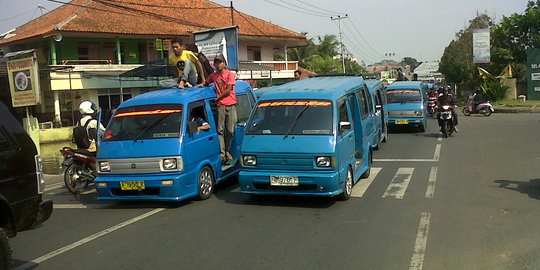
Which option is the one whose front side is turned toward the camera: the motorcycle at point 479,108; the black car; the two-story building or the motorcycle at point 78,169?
the two-story building

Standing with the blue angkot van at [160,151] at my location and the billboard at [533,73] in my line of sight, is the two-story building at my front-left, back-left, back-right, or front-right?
front-left

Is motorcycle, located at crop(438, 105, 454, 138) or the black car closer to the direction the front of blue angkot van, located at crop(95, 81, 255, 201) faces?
the black car

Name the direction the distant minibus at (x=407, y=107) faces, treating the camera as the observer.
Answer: facing the viewer

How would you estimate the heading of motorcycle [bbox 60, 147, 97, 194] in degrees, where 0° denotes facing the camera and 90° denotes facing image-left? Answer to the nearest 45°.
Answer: approximately 225°

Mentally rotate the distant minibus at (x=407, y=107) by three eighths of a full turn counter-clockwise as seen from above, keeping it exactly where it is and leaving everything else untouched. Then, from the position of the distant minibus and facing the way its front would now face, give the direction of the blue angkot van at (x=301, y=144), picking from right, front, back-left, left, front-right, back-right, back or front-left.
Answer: back-right

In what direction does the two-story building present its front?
toward the camera

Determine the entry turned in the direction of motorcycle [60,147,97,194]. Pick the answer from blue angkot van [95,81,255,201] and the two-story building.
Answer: the two-story building

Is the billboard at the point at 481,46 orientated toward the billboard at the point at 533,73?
no

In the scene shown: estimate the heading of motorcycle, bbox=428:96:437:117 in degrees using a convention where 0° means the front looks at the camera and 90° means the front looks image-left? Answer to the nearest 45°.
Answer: approximately 0°

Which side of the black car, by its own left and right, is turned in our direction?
left

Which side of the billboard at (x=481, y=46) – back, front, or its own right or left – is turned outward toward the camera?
front

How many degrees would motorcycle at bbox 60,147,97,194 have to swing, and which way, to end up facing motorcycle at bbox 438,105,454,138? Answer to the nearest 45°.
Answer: approximately 45° to its right

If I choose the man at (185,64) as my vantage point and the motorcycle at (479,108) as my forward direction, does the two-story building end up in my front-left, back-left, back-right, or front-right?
front-left

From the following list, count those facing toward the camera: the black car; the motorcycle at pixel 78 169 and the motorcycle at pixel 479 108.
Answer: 0

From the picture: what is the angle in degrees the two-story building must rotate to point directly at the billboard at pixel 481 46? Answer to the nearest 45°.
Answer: approximately 90° to its left

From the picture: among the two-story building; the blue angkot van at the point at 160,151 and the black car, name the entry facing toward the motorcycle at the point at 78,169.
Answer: the two-story building

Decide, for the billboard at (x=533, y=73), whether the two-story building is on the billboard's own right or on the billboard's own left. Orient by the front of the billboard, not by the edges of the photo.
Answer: on the billboard's own right

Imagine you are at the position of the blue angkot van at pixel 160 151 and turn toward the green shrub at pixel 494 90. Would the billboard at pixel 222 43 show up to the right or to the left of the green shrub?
left

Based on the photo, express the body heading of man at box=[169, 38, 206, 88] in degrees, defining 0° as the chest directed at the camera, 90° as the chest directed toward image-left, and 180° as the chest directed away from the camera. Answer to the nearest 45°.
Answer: approximately 45°

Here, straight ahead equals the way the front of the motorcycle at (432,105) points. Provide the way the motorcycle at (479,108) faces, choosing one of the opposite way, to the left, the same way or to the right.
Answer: to the right
